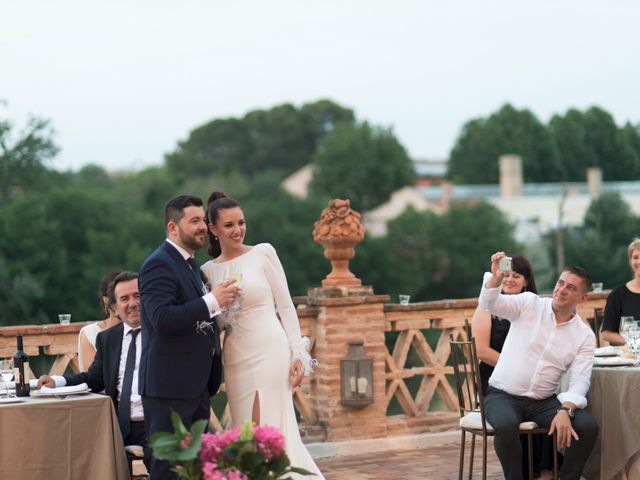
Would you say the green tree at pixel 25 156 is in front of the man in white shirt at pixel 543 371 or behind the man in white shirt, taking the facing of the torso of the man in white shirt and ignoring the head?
behind

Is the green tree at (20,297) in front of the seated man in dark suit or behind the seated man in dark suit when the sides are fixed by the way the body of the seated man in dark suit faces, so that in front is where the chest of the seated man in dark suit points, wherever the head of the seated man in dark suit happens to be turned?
behind

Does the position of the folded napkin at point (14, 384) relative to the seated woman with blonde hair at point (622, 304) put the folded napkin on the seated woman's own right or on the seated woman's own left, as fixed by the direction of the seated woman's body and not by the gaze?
on the seated woman's own right

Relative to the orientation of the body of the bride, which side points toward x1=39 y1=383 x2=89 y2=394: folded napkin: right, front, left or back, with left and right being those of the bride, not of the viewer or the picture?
right

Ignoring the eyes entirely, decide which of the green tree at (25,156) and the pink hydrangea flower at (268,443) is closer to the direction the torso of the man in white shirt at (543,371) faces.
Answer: the pink hydrangea flower

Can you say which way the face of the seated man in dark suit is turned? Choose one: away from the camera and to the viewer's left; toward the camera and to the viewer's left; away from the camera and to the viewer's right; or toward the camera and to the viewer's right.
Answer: toward the camera and to the viewer's right

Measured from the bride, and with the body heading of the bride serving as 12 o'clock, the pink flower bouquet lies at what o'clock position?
The pink flower bouquet is roughly at 12 o'clock from the bride.

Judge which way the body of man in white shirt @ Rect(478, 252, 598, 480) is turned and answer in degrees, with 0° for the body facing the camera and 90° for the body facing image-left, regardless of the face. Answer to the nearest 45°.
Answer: approximately 0°

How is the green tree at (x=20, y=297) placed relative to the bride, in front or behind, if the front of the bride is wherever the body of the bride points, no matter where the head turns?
behind

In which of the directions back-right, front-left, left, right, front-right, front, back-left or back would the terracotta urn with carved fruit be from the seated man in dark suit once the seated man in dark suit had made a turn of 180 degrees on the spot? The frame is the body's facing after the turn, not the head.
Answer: right

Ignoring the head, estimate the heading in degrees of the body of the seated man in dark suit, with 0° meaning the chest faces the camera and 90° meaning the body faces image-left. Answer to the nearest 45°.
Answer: approximately 315°
